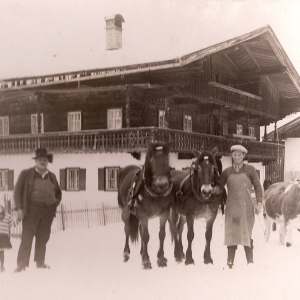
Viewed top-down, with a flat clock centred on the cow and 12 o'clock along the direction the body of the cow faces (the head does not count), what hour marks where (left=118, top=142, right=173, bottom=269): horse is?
The horse is roughly at 3 o'clock from the cow.

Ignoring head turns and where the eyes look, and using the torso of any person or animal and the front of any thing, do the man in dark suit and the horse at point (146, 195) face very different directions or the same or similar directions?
same or similar directions

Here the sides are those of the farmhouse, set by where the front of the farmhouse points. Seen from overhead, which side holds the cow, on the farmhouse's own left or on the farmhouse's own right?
on the farmhouse's own left

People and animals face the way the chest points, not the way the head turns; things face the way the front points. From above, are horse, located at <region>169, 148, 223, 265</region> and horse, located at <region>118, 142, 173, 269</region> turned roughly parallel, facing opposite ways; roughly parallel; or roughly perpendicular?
roughly parallel

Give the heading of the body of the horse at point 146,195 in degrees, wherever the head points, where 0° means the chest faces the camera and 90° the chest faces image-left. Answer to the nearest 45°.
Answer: approximately 315°

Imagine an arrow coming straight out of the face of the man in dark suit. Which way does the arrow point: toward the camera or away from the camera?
toward the camera

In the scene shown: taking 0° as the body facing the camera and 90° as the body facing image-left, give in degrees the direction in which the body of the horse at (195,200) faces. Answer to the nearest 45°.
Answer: approximately 315°

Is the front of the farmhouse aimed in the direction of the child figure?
no

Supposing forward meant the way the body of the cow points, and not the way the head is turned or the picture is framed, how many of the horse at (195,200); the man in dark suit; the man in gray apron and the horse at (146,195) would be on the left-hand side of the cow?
0

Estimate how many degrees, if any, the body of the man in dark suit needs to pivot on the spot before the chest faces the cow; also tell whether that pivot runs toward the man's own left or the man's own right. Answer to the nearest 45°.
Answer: approximately 45° to the man's own left

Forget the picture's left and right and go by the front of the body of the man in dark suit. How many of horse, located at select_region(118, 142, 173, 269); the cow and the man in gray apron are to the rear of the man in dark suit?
0

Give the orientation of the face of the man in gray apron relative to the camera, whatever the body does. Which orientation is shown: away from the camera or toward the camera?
toward the camera
